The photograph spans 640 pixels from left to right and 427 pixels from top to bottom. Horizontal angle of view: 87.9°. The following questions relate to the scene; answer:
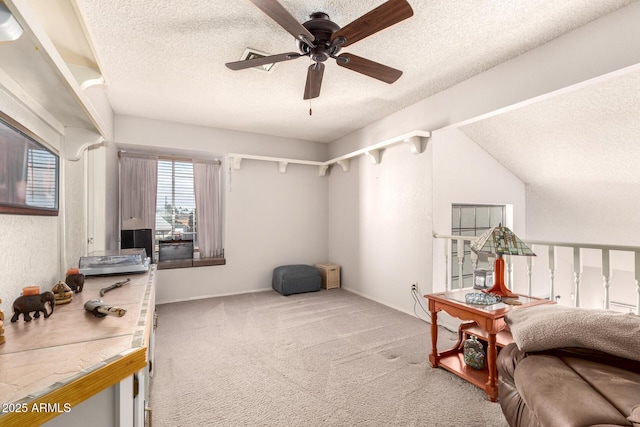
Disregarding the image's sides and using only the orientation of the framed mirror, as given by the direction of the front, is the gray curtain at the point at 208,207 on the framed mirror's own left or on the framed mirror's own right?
on the framed mirror's own left

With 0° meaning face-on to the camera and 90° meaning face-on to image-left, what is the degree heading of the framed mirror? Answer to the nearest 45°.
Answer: approximately 315°
